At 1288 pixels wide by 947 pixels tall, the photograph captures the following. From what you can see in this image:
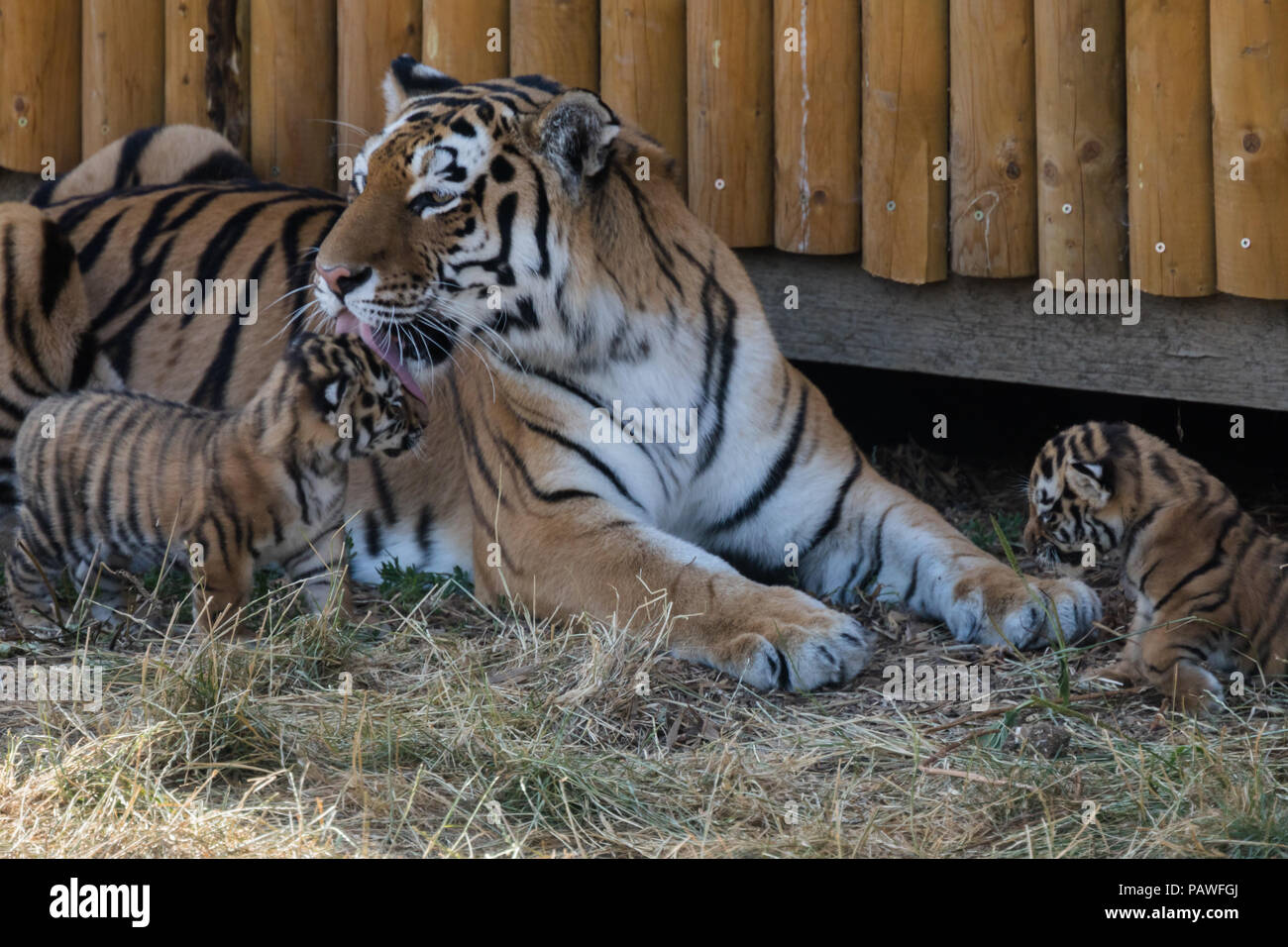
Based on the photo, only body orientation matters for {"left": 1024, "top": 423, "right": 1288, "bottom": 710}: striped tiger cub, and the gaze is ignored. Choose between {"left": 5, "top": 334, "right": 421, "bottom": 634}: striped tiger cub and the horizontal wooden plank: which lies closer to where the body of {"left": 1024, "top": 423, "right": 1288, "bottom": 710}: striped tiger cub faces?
the striped tiger cub

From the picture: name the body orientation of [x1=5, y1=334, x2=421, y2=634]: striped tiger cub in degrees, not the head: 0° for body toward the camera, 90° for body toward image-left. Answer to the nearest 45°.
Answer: approximately 270°

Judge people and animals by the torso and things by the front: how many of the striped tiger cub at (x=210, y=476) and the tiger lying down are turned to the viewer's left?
0

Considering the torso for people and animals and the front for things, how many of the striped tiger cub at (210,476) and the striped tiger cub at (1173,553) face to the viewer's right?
1

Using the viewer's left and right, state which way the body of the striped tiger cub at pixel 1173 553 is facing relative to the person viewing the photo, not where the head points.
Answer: facing to the left of the viewer

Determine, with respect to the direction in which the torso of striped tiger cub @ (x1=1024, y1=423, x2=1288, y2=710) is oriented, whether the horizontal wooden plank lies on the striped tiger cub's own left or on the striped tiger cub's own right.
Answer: on the striped tiger cub's own right

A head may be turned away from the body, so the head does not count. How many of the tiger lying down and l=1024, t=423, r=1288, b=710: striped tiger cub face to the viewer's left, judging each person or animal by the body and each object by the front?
1

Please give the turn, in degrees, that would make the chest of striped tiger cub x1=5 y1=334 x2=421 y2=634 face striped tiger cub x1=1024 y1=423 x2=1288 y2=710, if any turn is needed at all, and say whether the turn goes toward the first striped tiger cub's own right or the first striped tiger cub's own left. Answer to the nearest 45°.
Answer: approximately 45° to the first striped tiger cub's own right

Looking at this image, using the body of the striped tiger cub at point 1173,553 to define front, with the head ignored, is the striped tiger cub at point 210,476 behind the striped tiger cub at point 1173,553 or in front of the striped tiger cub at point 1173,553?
in front

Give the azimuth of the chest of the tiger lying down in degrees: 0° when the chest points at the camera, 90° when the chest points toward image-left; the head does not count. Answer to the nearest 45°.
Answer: approximately 315°

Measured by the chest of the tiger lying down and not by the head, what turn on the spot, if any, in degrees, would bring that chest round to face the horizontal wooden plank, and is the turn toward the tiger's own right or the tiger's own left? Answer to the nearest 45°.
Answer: approximately 90° to the tiger's own left

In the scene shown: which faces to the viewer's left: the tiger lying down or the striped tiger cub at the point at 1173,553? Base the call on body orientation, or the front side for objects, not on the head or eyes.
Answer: the striped tiger cub

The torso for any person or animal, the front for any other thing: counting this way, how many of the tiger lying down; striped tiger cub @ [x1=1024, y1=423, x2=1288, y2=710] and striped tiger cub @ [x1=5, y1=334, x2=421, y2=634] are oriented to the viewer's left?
1
